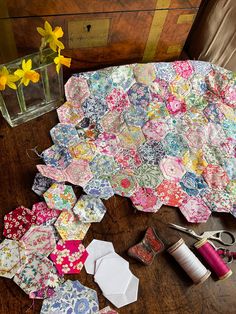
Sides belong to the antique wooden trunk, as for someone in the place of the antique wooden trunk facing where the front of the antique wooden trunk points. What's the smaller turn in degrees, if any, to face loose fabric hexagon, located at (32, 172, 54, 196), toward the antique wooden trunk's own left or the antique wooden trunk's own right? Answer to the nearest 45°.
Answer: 0° — it already faces it

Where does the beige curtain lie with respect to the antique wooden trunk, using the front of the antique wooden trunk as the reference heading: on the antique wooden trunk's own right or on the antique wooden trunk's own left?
on the antique wooden trunk's own left

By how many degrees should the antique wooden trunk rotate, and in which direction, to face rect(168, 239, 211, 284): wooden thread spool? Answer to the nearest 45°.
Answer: approximately 45° to its left

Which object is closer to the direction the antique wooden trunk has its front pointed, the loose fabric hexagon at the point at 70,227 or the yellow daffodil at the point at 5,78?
the loose fabric hexagon

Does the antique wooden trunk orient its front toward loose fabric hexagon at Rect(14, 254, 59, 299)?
yes

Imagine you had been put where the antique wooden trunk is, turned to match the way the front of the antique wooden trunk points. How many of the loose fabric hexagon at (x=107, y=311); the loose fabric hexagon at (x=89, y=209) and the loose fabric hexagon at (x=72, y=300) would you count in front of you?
3

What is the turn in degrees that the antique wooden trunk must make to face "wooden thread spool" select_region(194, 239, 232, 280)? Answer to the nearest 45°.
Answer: approximately 45° to its left

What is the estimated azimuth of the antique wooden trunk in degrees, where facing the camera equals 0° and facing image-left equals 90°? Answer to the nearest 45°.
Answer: approximately 0°

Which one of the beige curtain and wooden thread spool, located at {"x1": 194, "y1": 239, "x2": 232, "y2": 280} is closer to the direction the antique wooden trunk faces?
the wooden thread spool

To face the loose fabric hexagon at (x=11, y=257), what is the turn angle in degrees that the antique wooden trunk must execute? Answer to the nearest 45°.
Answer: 0° — it already faces it
